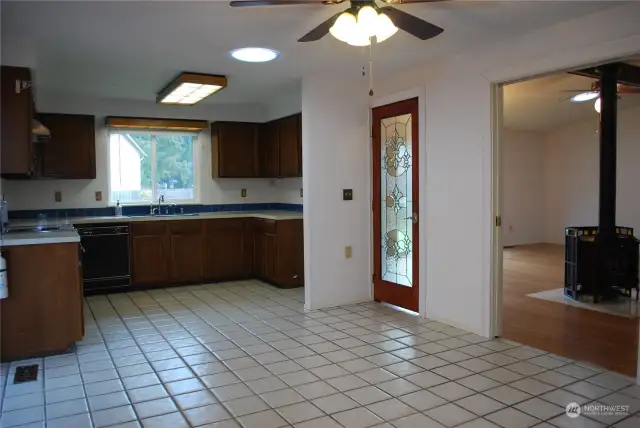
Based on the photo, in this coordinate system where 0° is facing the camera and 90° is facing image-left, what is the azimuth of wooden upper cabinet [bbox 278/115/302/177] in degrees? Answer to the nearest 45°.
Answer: approximately 45°

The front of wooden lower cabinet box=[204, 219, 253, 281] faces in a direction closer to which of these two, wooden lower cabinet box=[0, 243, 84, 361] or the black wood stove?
the wooden lower cabinet

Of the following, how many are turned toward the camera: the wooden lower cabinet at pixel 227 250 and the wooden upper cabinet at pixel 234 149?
2

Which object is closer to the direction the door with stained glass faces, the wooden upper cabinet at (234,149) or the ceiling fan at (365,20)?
the ceiling fan

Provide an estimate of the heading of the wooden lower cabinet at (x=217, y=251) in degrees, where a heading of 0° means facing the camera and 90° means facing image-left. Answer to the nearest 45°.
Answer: approximately 0°

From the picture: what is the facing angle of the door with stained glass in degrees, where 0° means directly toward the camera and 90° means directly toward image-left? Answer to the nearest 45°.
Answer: approximately 45°

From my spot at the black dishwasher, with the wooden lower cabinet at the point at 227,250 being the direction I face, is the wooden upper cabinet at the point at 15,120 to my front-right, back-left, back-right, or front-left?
back-right

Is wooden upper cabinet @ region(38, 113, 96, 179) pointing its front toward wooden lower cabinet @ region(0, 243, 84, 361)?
yes
